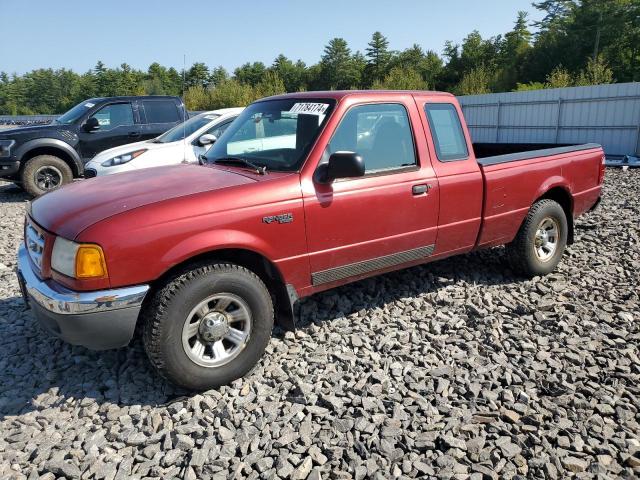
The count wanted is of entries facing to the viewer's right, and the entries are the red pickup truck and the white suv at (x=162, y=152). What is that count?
0

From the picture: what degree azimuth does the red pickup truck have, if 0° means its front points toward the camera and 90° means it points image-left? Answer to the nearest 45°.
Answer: approximately 45°

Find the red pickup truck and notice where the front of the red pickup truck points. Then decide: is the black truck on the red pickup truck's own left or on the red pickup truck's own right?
on the red pickup truck's own right

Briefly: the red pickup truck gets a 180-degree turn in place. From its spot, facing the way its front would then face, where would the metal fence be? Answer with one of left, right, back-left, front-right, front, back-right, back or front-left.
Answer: front

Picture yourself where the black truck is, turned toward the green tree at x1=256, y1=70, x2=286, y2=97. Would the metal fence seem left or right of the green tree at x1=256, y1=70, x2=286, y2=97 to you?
right

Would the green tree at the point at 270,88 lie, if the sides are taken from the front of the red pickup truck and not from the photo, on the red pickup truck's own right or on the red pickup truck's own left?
on the red pickup truck's own right

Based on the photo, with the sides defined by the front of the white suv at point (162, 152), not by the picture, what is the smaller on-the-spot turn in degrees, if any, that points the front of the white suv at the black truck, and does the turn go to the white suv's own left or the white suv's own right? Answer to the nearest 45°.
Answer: approximately 90° to the white suv's own right

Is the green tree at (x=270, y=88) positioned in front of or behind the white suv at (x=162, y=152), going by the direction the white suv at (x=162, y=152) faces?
behind

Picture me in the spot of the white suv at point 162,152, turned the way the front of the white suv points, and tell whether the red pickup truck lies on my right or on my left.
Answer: on my left
